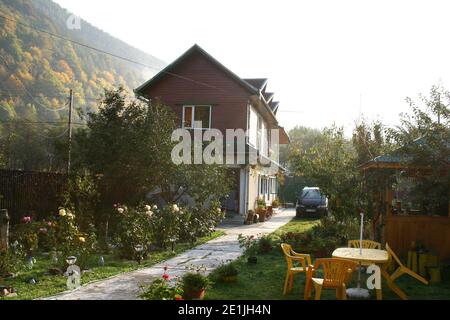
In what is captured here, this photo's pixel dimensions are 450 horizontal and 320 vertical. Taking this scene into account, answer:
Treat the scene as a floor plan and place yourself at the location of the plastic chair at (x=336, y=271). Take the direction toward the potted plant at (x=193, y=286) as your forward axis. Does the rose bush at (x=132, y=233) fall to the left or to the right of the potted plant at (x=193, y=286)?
right

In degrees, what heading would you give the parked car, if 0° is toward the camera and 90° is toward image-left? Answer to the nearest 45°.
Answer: approximately 0°

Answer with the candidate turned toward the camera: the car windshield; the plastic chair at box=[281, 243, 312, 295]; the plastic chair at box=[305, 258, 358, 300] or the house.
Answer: the car windshield

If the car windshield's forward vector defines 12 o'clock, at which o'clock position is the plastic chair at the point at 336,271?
The plastic chair is roughly at 12 o'clock from the car windshield.

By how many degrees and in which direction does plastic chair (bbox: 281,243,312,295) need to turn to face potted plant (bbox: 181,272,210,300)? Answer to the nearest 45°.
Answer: approximately 135° to its right

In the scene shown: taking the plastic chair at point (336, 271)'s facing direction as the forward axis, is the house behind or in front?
in front

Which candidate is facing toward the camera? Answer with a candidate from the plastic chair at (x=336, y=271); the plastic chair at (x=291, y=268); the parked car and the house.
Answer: the parked car

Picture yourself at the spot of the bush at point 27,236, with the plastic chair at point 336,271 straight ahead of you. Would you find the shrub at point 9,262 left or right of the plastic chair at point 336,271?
right

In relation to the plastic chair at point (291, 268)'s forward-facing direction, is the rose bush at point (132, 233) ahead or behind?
behind

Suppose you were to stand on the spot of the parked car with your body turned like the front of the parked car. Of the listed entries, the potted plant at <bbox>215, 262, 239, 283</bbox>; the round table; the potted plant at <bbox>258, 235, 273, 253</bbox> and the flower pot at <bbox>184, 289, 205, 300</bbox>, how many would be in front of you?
4

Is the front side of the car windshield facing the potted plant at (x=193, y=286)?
yes

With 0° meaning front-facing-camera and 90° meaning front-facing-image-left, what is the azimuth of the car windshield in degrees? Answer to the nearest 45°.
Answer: approximately 0°

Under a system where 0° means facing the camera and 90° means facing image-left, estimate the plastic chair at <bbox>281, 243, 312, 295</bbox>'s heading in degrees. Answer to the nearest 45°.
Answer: approximately 270°
